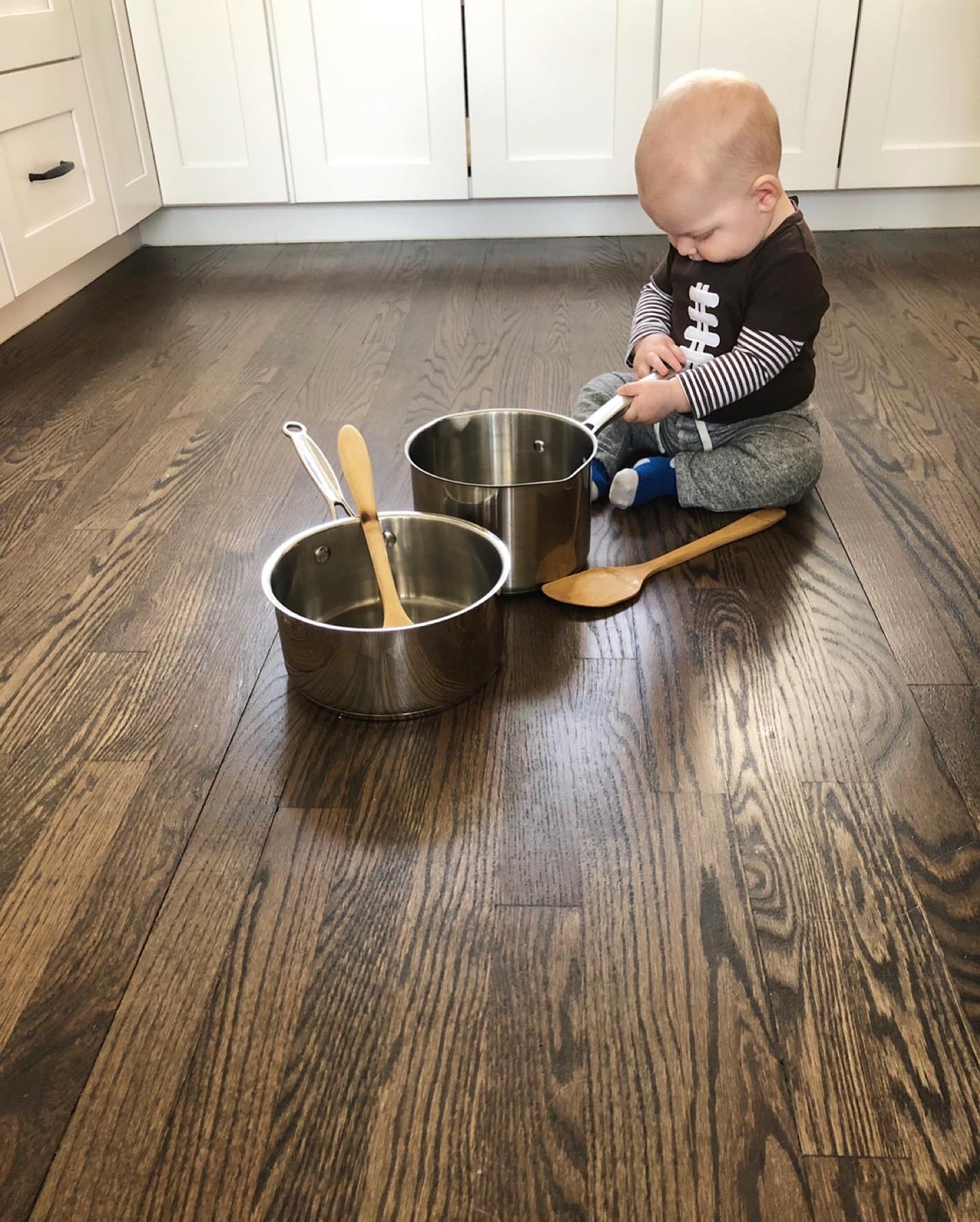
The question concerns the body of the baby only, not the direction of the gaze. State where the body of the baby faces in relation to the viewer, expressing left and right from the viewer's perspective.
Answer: facing the viewer and to the left of the viewer
